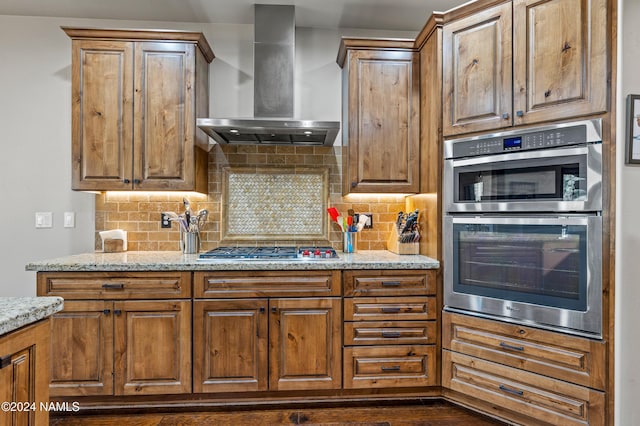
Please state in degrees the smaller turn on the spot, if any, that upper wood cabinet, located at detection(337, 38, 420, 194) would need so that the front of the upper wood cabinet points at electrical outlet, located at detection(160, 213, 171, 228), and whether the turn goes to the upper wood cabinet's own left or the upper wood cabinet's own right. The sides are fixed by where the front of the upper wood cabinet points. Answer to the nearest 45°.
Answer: approximately 90° to the upper wood cabinet's own right

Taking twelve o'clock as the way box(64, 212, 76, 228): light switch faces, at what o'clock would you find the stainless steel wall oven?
The stainless steel wall oven is roughly at 9 o'clock from the light switch.

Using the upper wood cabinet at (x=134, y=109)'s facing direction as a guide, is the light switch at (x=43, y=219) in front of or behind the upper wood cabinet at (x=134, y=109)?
behind

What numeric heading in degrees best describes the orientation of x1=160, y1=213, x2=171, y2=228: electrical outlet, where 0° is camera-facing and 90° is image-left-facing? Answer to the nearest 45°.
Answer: approximately 0°
